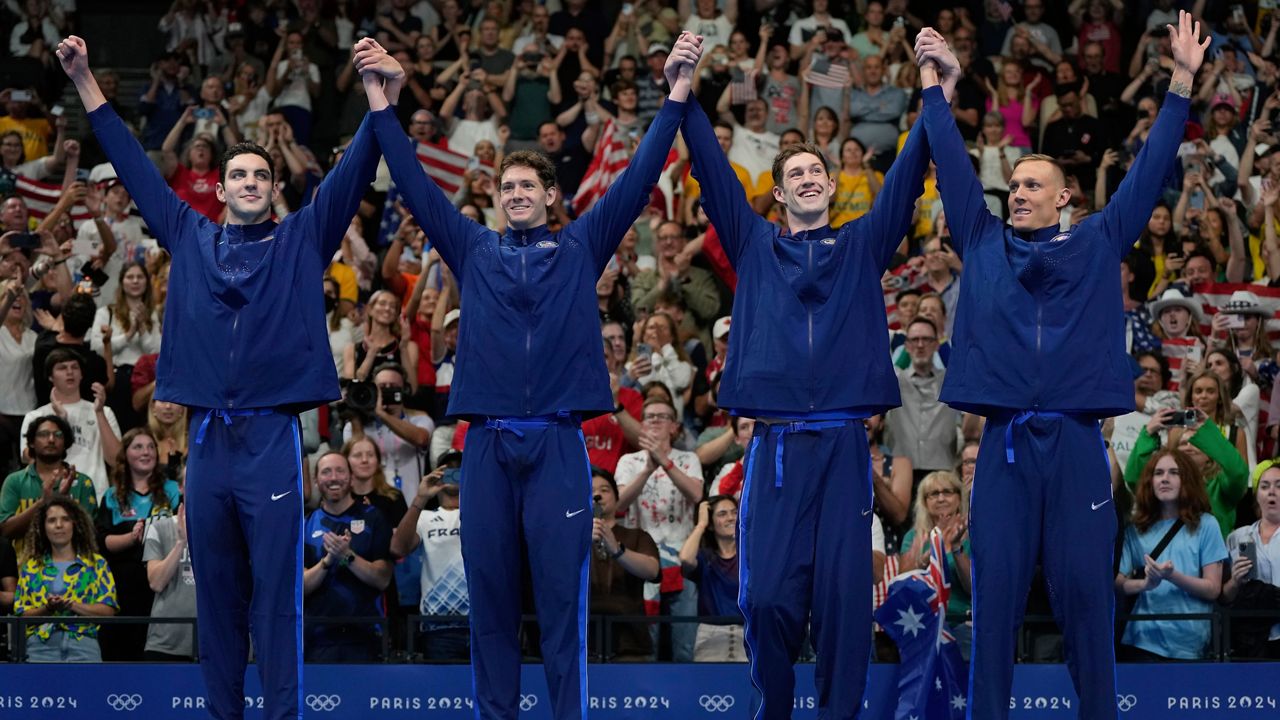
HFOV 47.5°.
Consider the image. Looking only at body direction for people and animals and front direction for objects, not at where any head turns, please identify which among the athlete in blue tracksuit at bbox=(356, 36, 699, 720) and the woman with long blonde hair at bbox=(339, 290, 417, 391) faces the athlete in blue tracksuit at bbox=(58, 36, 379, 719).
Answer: the woman with long blonde hair

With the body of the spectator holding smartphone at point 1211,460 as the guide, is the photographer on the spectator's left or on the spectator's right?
on the spectator's right

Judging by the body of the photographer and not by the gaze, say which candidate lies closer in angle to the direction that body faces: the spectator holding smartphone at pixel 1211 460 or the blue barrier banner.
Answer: the blue barrier banner

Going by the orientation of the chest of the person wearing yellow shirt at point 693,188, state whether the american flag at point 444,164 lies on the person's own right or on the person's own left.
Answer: on the person's own right

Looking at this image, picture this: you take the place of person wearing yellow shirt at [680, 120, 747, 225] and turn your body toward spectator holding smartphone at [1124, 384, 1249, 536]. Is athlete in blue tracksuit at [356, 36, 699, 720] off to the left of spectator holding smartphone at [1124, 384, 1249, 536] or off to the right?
right

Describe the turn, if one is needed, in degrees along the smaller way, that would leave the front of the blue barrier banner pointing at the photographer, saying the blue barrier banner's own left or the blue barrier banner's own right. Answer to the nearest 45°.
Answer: approximately 135° to the blue barrier banner's own right

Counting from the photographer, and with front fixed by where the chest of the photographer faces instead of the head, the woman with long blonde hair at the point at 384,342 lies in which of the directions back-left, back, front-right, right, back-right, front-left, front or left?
back
